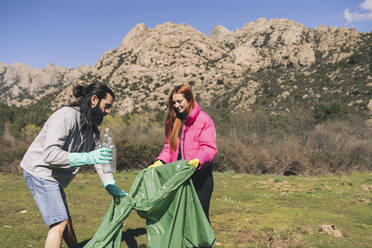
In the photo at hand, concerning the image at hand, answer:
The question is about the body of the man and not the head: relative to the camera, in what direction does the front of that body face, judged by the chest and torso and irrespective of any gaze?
to the viewer's right

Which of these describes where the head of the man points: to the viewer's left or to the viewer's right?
to the viewer's right

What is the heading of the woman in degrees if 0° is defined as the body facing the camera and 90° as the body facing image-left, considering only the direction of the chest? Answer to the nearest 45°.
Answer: approximately 45°

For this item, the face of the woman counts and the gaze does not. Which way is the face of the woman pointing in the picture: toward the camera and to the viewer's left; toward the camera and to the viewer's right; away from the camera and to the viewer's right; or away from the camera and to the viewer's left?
toward the camera and to the viewer's left

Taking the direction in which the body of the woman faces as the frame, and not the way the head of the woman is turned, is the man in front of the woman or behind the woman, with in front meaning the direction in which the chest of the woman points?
in front

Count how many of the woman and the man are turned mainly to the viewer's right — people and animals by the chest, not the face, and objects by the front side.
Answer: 1

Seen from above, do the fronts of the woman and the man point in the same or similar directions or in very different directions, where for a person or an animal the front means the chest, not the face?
very different directions

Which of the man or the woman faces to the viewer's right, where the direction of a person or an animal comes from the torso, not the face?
the man

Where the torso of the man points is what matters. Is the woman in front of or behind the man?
in front
